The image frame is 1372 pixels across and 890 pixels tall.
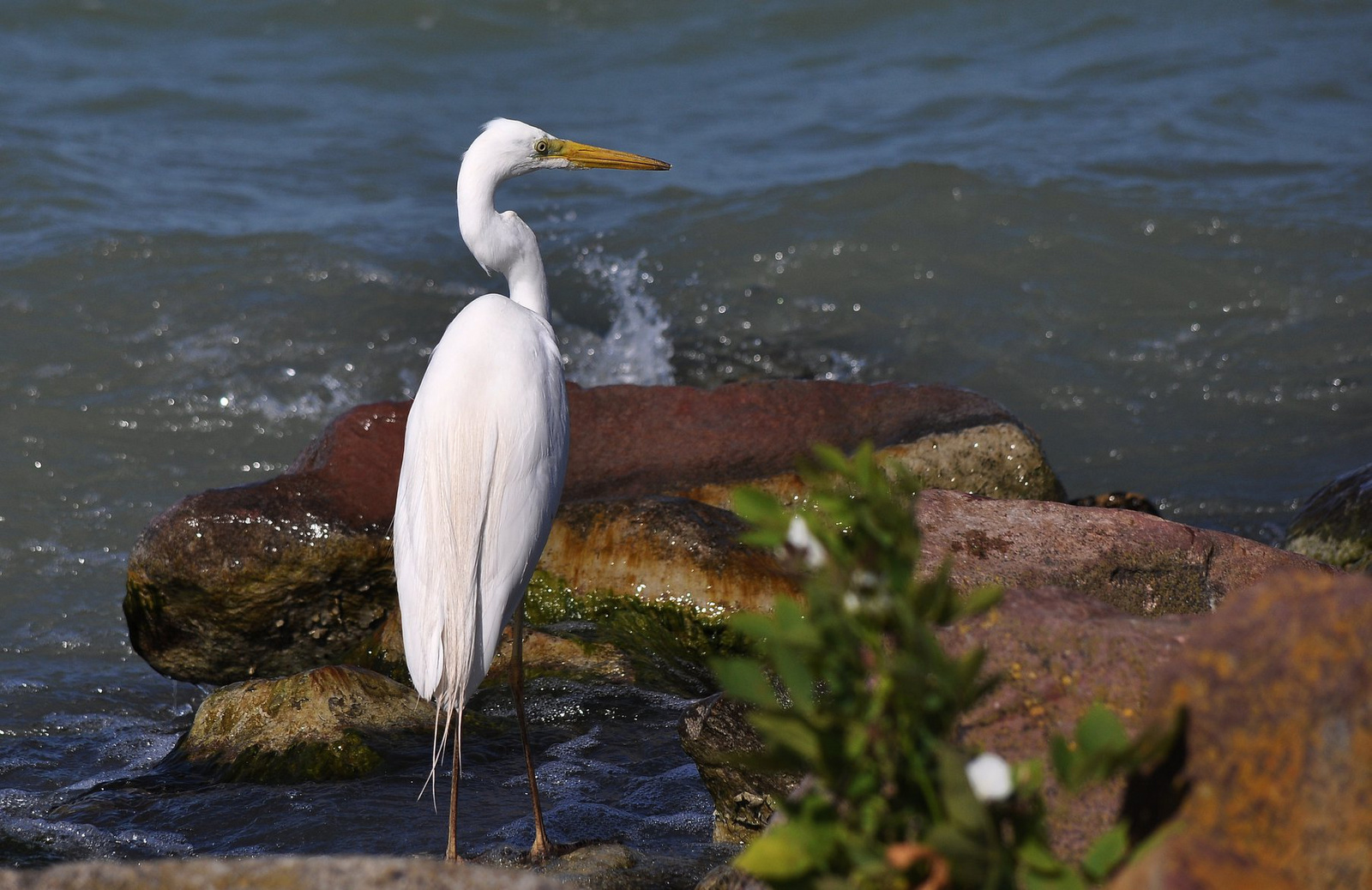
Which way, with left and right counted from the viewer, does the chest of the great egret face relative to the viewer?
facing away from the viewer and to the right of the viewer

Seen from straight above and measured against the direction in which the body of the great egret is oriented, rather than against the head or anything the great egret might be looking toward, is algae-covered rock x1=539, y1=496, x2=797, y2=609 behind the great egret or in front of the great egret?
in front

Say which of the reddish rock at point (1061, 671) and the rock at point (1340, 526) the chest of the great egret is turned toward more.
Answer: the rock

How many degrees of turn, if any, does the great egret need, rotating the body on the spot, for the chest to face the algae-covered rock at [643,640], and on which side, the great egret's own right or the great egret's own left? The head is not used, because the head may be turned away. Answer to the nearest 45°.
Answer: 0° — it already faces it

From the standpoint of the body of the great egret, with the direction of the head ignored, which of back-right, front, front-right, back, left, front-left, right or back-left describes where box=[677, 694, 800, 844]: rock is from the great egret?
right

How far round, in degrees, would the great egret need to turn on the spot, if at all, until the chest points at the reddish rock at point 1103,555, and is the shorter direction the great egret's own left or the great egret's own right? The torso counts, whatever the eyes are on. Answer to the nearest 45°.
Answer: approximately 45° to the great egret's own right

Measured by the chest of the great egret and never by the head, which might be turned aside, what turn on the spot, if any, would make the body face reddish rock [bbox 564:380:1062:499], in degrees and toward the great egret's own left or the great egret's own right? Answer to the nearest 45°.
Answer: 0° — it already faces it

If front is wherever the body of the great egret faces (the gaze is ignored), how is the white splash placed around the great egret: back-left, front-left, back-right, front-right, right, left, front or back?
front-left

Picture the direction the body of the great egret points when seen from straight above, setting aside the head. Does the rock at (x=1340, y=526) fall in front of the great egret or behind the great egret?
in front
